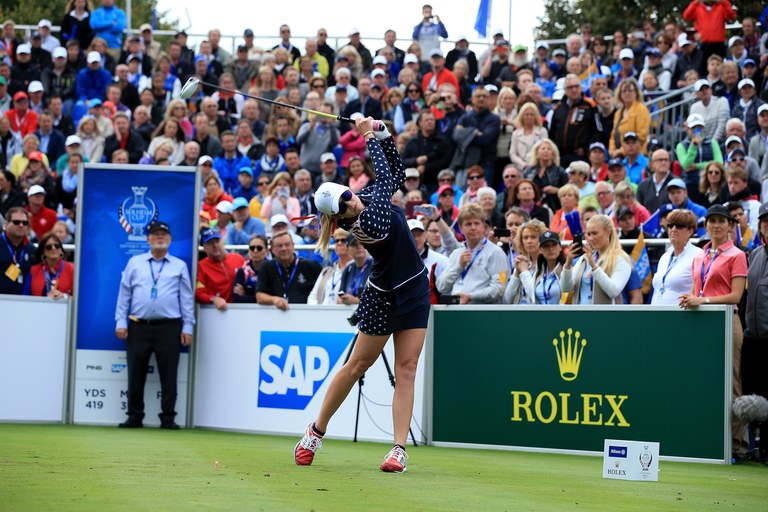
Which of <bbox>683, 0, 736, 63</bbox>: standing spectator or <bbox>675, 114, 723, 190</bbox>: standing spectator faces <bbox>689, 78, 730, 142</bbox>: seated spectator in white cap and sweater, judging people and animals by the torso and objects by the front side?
<bbox>683, 0, 736, 63</bbox>: standing spectator

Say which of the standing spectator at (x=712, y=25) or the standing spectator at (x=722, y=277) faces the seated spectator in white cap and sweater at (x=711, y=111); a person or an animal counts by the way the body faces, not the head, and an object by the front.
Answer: the standing spectator at (x=712, y=25)

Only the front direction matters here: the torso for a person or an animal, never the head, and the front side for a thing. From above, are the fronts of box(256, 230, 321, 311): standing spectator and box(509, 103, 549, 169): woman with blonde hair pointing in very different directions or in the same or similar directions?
same or similar directions

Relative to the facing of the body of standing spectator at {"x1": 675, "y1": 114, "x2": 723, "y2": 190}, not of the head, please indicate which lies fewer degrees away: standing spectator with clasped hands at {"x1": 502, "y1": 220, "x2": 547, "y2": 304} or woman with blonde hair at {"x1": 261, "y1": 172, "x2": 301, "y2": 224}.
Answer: the standing spectator with clasped hands

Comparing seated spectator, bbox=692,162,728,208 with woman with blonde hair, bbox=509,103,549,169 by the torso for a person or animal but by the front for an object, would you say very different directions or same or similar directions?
same or similar directions

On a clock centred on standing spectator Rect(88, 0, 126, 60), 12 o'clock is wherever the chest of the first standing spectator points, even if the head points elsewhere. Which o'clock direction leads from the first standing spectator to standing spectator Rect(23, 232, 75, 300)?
The standing spectator Rect(23, 232, 75, 300) is roughly at 12 o'clock from the standing spectator Rect(88, 0, 126, 60).

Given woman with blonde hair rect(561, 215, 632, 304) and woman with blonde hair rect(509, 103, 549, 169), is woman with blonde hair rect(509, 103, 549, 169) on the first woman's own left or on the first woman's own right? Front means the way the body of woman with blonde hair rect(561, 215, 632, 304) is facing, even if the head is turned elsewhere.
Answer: on the first woman's own right

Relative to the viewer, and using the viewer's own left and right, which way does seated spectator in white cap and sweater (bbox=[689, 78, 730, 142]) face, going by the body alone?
facing the viewer

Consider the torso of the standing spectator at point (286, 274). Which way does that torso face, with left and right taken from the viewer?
facing the viewer

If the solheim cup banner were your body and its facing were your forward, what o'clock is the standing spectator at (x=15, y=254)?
The standing spectator is roughly at 4 o'clock from the solheim cup banner.

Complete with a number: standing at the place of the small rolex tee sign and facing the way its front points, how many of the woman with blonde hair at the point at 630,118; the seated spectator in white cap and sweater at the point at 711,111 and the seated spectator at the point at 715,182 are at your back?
3

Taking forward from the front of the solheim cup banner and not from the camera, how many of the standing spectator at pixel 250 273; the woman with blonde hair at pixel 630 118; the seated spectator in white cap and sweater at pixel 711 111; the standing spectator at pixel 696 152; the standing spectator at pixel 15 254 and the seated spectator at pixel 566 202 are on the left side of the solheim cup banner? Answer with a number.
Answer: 5

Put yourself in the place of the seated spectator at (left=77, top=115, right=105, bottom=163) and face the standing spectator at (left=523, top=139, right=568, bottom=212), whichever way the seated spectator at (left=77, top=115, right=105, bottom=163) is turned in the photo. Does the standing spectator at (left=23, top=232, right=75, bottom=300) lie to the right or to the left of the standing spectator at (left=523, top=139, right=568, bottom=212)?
right

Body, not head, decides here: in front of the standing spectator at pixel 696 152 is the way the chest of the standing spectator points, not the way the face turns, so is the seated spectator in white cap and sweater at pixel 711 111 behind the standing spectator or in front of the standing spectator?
behind

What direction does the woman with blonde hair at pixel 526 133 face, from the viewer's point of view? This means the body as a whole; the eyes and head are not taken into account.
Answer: toward the camera

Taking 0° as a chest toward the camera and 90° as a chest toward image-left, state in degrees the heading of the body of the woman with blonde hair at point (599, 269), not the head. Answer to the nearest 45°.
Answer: approximately 45°

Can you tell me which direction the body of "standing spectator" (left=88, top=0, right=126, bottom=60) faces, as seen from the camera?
toward the camera

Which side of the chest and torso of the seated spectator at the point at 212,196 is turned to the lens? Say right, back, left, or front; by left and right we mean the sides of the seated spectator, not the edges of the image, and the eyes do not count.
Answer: front
